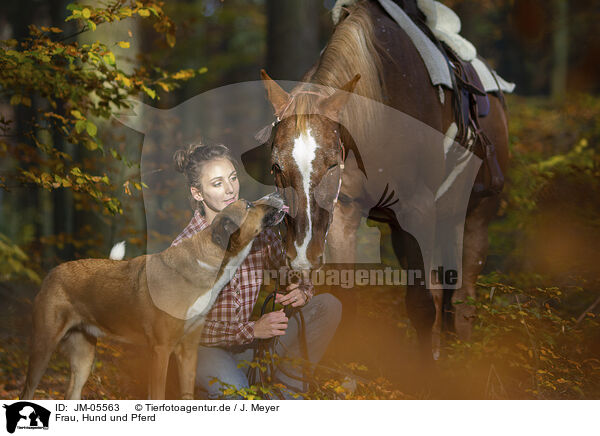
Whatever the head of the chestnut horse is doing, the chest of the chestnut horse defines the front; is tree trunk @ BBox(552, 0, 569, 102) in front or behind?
behind

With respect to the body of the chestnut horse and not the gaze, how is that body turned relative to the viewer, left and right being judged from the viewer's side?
facing the viewer and to the left of the viewer

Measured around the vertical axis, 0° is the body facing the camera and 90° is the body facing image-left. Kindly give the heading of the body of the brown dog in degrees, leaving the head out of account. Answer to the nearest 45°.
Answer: approximately 270°

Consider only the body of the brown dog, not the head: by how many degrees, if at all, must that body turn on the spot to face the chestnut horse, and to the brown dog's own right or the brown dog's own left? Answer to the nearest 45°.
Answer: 0° — it already faces it

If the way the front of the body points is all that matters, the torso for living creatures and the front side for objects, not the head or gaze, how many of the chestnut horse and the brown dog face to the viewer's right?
1
